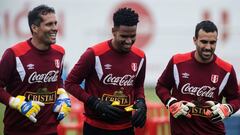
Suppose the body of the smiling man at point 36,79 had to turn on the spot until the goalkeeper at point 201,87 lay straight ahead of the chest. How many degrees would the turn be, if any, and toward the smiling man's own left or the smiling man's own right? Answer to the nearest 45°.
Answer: approximately 45° to the smiling man's own left

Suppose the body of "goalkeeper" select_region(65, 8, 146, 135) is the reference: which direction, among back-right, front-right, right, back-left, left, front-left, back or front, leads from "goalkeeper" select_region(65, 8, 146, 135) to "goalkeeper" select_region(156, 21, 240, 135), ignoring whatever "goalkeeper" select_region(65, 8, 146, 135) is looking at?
front-left

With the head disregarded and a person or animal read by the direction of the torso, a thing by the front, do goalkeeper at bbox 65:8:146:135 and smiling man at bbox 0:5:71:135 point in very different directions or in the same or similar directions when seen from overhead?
same or similar directions

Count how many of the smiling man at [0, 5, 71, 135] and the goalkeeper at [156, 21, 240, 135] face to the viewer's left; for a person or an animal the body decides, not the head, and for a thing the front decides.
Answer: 0

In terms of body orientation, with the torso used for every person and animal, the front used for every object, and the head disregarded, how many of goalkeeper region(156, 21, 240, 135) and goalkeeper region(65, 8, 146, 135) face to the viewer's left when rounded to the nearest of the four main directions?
0

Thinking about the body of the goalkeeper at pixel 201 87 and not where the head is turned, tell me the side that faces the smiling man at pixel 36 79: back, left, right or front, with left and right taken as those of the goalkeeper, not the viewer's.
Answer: right

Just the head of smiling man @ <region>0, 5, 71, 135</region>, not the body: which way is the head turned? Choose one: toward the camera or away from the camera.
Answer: toward the camera

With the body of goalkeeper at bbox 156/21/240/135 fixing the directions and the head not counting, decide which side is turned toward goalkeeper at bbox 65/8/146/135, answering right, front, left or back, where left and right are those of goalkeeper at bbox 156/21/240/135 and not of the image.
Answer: right

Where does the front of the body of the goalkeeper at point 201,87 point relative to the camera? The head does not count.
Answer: toward the camera

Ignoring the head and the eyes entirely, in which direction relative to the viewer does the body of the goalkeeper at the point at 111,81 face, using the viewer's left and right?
facing the viewer and to the right of the viewer

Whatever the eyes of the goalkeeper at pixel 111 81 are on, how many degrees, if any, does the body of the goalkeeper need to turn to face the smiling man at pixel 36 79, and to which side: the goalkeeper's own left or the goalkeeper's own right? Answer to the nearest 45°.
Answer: approximately 135° to the goalkeeper's own right

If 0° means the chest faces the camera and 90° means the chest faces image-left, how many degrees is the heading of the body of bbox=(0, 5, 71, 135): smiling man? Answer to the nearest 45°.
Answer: approximately 315°
